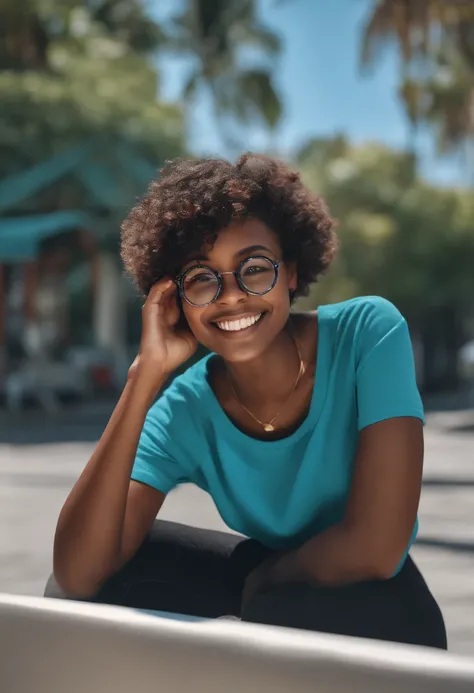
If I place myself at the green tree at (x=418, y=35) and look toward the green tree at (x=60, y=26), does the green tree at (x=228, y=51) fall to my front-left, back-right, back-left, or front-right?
front-right

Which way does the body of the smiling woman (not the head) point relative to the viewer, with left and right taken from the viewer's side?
facing the viewer

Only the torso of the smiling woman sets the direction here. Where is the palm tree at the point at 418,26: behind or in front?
behind

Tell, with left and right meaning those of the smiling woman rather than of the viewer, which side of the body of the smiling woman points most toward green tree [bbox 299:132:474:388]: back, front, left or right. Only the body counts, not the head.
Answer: back

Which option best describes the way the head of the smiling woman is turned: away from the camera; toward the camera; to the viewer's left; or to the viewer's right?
toward the camera

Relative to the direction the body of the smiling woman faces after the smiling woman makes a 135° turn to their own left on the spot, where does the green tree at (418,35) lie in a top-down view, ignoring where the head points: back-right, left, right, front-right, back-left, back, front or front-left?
front-left

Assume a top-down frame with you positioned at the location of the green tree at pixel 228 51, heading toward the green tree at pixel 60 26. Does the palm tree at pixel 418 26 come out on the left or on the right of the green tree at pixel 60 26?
left

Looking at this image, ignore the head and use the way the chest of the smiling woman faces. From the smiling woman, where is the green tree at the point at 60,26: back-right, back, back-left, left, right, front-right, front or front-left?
back

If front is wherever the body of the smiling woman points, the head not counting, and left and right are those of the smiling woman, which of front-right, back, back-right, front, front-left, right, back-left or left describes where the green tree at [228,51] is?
back
